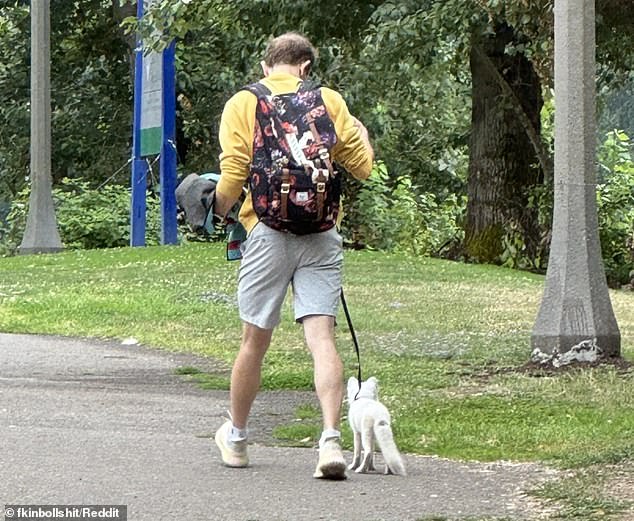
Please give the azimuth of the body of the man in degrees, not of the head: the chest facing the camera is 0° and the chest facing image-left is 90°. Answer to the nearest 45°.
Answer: approximately 180°

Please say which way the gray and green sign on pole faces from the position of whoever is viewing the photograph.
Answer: facing the viewer

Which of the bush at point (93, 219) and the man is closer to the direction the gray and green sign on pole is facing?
the man

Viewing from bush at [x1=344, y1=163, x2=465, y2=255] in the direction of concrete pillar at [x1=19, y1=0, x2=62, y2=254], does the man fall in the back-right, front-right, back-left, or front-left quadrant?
front-left

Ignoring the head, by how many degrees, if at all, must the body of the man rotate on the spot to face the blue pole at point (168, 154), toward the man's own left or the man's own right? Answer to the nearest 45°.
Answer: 0° — they already face it

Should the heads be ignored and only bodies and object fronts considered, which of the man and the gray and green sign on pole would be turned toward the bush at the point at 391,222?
the man

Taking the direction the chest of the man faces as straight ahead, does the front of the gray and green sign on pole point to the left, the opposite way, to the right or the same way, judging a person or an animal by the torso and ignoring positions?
the opposite way

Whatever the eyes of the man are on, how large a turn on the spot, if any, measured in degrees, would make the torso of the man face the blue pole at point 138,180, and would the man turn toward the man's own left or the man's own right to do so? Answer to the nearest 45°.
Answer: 0° — they already face it

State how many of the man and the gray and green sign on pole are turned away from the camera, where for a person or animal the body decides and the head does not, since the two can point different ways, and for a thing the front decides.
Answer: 1

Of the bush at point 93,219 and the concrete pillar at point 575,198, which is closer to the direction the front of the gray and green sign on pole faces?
the concrete pillar

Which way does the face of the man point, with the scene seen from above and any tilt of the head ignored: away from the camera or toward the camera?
away from the camera

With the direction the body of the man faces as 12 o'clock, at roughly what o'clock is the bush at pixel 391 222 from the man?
The bush is roughly at 12 o'clock from the man.
